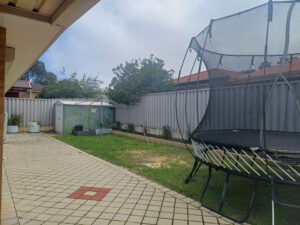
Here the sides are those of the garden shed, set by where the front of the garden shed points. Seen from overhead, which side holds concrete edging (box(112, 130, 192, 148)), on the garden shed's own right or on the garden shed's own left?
on the garden shed's own left

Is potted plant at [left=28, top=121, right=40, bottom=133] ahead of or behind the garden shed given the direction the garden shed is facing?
ahead

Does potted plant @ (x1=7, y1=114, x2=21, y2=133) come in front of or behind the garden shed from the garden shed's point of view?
in front

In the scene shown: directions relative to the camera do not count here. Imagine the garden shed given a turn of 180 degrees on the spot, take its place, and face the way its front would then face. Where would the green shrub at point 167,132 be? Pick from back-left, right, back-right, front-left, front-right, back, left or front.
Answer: front-right

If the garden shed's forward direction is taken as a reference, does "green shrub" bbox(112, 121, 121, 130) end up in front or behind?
behind

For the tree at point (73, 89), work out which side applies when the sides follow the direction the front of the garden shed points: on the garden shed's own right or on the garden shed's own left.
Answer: on the garden shed's own right

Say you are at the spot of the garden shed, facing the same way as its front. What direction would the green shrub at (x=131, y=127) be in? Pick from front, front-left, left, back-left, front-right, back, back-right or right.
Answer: back-left

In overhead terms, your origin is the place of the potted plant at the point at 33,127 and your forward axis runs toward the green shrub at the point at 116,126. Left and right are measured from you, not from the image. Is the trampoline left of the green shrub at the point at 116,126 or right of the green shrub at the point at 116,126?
right

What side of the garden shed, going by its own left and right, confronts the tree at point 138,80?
back
